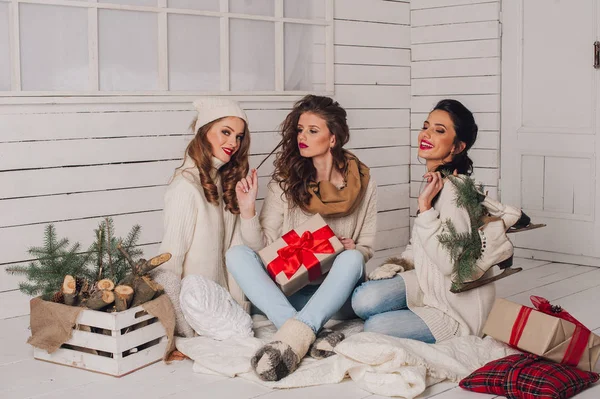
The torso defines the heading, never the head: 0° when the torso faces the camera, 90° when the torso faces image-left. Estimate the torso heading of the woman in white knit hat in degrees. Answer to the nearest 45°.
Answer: approximately 315°

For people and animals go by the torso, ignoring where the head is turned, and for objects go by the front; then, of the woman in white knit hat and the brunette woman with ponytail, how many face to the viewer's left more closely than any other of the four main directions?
1

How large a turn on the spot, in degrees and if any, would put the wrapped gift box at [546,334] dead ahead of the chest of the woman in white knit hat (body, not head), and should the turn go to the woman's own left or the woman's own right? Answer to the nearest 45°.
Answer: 0° — they already face it

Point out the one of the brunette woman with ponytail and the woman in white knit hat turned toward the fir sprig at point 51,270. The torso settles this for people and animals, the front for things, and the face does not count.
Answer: the brunette woman with ponytail

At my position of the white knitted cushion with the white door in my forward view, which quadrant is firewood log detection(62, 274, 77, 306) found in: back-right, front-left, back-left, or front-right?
back-left

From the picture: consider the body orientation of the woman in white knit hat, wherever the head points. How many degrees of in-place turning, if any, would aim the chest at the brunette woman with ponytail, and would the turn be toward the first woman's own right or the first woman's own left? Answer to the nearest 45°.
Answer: approximately 45° to the first woman's own left

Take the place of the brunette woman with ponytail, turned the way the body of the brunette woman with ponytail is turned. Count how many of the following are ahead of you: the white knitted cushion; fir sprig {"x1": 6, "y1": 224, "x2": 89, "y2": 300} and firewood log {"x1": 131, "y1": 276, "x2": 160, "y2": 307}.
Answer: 3

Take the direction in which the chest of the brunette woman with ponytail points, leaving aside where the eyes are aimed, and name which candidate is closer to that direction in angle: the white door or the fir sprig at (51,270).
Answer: the fir sprig

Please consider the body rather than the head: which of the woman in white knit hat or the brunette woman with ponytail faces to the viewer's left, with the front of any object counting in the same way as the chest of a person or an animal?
the brunette woman with ponytail

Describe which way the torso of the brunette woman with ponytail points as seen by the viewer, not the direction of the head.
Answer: to the viewer's left
